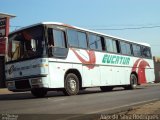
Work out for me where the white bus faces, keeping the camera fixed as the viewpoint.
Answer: facing the viewer and to the left of the viewer
